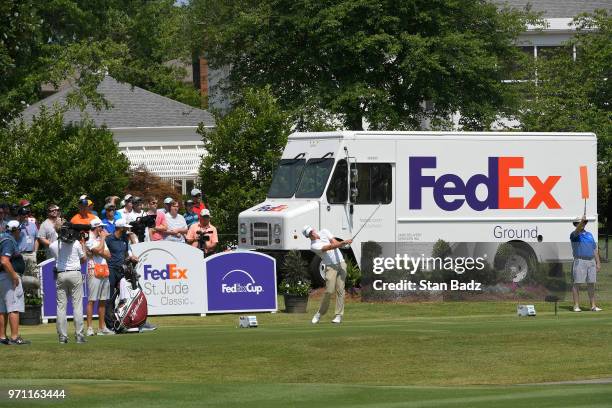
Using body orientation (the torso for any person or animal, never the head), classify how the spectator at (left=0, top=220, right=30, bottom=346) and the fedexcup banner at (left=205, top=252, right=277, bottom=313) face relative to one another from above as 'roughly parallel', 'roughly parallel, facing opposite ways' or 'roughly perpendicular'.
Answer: roughly perpendicular

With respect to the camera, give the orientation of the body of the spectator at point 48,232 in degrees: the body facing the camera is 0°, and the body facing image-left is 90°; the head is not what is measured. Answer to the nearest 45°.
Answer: approximately 315°

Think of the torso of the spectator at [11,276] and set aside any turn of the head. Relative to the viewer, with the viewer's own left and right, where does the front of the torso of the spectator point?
facing to the right of the viewer

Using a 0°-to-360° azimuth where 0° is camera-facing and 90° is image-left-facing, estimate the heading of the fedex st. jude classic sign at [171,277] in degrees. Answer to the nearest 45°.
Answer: approximately 0°
